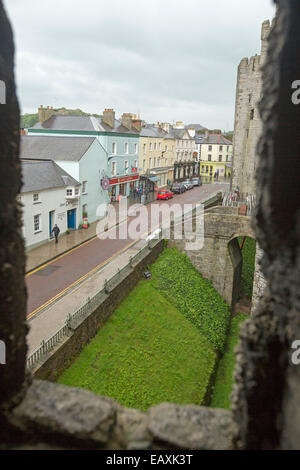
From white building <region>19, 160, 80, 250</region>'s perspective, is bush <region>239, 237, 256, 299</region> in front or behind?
in front

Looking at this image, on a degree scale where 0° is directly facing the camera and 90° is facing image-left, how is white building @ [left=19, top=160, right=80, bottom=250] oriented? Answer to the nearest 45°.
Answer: approximately 315°

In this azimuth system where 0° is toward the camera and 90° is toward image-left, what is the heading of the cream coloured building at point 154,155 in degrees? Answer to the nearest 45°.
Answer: approximately 315°

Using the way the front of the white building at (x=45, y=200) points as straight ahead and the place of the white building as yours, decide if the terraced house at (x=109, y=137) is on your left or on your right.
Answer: on your left

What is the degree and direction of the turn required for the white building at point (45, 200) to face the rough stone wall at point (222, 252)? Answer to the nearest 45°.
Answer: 0° — it already faces it

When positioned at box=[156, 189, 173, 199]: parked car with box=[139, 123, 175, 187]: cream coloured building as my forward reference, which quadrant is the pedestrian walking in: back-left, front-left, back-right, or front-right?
back-left

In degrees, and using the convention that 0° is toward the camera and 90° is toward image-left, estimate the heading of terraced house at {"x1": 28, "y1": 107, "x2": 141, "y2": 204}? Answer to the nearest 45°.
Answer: approximately 315°
